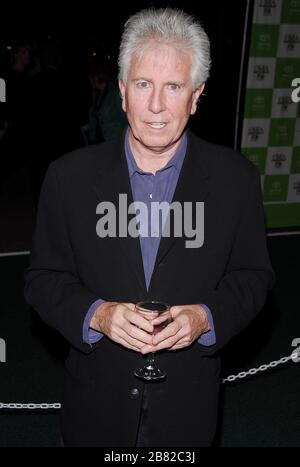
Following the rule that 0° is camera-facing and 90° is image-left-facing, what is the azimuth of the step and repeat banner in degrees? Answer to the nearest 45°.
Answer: approximately 0°

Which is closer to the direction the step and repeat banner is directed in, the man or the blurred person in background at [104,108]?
the man

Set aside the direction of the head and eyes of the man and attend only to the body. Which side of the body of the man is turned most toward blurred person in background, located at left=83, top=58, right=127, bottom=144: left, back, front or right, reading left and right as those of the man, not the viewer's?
back

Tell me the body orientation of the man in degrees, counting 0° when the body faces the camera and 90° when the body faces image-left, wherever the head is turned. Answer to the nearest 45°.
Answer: approximately 0°

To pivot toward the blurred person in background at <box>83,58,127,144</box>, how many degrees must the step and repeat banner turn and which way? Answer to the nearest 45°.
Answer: approximately 90° to its right

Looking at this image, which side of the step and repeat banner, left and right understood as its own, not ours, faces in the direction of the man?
front

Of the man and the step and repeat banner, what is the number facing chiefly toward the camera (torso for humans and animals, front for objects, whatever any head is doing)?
2

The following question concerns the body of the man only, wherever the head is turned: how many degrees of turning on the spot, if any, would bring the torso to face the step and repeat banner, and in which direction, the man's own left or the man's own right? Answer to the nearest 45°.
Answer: approximately 180°
